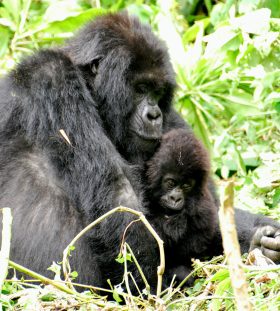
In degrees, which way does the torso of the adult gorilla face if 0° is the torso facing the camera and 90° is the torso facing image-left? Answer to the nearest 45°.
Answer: approximately 315°

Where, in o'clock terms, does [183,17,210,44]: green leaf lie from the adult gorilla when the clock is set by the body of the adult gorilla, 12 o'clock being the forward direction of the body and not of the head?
The green leaf is roughly at 8 o'clock from the adult gorilla.

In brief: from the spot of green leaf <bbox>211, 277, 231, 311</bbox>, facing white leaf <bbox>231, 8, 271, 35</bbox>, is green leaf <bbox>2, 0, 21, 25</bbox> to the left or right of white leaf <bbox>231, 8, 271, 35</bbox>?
left

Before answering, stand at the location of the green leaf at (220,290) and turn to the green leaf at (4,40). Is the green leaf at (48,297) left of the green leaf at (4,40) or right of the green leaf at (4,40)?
left

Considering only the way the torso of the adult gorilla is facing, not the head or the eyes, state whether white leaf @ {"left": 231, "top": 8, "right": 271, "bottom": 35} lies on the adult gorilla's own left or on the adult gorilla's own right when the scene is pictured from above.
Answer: on the adult gorilla's own left

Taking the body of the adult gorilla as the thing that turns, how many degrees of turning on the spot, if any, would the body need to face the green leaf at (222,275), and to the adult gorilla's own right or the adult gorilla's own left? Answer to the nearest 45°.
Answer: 0° — it already faces it

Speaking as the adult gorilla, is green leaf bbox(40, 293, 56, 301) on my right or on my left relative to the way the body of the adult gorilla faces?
on my right

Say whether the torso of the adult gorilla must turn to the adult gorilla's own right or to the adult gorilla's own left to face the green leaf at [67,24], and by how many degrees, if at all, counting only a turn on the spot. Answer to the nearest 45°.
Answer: approximately 135° to the adult gorilla's own left

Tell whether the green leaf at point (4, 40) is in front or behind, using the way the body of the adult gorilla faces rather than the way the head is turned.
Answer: behind

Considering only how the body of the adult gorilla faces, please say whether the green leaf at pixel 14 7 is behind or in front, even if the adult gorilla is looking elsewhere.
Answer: behind
